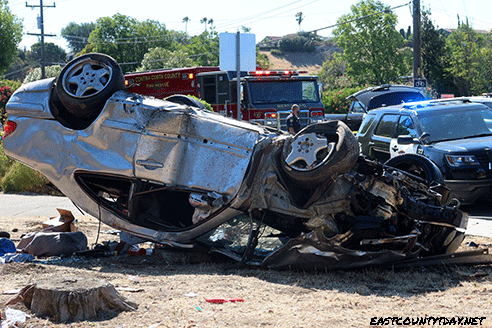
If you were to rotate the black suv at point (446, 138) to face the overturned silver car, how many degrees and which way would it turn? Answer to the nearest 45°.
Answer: approximately 90° to its right

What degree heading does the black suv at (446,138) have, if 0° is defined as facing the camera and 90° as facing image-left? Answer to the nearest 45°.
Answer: approximately 315°

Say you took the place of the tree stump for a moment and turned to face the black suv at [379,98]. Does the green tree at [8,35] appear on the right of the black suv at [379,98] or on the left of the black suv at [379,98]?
left

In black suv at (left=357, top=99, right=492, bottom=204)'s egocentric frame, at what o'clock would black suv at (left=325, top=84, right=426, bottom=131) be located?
black suv at (left=325, top=84, right=426, bottom=131) is roughly at 7 o'clock from black suv at (left=357, top=99, right=492, bottom=204).

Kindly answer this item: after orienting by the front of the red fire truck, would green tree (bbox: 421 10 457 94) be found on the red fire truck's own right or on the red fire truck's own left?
on the red fire truck's own left
